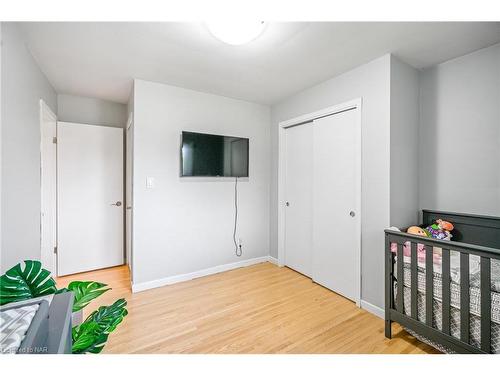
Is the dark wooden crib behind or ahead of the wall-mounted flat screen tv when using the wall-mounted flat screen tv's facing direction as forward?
ahead

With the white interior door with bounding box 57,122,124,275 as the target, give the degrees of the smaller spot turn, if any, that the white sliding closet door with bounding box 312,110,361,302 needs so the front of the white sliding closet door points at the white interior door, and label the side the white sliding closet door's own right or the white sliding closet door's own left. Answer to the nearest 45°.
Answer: approximately 45° to the white sliding closet door's own right

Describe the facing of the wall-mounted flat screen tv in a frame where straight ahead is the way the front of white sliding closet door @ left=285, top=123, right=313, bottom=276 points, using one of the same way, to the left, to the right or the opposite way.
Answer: to the left

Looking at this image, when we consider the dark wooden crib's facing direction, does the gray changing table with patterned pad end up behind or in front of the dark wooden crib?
in front

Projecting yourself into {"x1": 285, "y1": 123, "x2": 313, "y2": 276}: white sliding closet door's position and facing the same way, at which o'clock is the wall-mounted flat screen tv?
The wall-mounted flat screen tv is roughly at 1 o'clock from the white sliding closet door.

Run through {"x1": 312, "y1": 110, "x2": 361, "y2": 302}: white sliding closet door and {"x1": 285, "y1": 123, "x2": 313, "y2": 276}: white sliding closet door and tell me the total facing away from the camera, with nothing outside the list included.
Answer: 0

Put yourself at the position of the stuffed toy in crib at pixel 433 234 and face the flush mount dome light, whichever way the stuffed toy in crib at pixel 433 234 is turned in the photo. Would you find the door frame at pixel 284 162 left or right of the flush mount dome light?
right

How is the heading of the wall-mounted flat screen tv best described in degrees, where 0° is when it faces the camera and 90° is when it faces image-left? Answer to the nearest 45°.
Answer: approximately 315°

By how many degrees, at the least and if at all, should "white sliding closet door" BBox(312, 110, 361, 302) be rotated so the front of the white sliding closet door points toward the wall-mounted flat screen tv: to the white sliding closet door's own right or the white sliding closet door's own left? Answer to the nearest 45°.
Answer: approximately 45° to the white sliding closet door's own right

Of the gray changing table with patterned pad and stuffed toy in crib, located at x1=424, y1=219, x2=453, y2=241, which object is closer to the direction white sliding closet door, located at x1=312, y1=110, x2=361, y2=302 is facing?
the gray changing table with patterned pad

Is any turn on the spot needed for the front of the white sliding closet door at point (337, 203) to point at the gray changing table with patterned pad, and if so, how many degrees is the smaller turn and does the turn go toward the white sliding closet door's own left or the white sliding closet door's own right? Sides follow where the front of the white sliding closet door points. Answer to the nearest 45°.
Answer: approximately 45° to the white sliding closet door's own left

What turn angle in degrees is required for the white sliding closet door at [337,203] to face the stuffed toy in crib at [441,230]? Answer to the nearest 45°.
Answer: approximately 135° to its left

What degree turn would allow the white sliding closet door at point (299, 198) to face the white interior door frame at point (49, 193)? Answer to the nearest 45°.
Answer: approximately 45° to its right

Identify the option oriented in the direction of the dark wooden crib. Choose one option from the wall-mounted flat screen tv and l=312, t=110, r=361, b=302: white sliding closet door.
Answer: the wall-mounted flat screen tv

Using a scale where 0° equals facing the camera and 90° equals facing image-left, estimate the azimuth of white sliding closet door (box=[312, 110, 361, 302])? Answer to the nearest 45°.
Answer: approximately 45°

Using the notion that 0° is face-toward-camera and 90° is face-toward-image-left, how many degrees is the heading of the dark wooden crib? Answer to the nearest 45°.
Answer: approximately 45°
